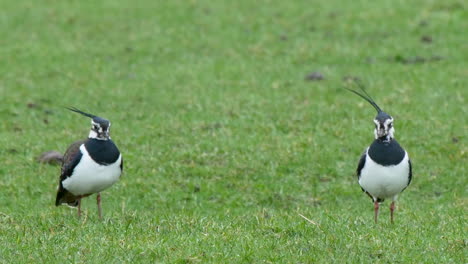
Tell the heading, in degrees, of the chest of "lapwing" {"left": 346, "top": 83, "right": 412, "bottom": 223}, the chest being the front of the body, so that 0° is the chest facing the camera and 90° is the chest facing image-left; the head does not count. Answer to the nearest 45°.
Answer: approximately 0°

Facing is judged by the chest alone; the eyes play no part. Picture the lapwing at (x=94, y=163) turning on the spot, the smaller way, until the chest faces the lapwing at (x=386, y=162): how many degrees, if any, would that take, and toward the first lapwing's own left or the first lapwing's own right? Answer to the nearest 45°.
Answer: approximately 45° to the first lapwing's own left

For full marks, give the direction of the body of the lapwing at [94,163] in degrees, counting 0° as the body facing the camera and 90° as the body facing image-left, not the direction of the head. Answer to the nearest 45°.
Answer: approximately 315°

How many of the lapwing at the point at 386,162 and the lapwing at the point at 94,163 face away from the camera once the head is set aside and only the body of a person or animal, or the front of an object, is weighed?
0

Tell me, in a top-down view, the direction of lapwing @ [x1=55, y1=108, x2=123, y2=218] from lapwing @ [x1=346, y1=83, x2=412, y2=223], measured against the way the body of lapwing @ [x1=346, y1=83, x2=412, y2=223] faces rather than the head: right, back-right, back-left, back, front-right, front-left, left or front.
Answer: right
